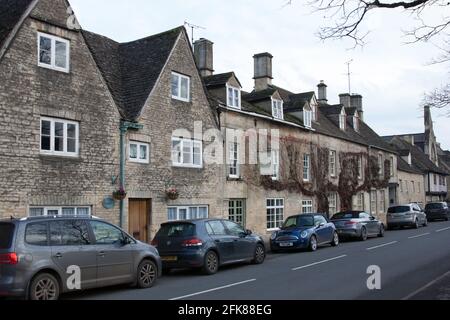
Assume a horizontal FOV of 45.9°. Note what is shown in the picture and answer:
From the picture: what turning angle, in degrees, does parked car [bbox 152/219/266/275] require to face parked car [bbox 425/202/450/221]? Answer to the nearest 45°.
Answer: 0° — it already faces it

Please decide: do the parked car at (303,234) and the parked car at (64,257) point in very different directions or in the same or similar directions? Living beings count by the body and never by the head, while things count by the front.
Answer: very different directions

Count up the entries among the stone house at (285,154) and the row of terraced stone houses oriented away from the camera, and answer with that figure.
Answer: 0

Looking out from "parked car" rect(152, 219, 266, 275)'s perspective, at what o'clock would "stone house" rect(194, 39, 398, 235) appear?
The stone house is roughly at 11 o'clock from the parked car.

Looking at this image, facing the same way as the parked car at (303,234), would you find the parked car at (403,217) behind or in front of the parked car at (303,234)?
behind

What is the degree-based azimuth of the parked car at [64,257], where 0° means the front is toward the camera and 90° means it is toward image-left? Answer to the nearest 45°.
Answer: approximately 225°

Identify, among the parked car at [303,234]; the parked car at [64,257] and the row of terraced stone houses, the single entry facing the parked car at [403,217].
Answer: the parked car at [64,257]

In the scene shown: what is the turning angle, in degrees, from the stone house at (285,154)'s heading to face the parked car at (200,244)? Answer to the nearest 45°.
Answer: approximately 45° to its right

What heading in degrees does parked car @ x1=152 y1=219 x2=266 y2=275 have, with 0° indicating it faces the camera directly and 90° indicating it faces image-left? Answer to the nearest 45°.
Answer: approximately 225°

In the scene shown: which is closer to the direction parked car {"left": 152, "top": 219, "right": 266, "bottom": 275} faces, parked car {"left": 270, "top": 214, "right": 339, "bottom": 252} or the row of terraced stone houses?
the parked car
